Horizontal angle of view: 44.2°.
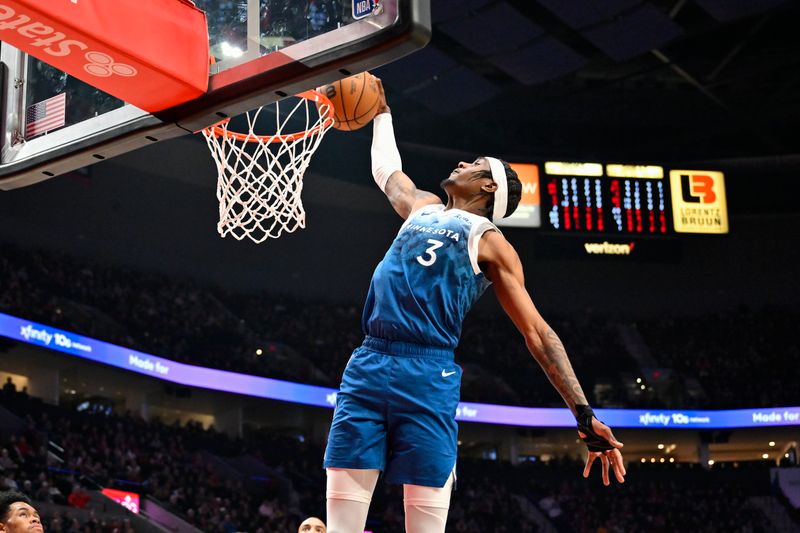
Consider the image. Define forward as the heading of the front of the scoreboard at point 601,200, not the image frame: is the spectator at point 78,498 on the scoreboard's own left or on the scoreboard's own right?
on the scoreboard's own right

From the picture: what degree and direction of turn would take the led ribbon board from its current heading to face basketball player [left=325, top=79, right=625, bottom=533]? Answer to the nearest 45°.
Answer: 0° — it already faces them

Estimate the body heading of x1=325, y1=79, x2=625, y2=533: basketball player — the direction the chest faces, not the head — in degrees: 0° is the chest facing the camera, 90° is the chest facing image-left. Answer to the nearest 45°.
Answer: approximately 45°

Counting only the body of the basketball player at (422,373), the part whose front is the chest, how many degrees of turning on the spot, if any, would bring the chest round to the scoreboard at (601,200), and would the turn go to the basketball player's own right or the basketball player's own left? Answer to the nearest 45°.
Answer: approximately 135° to the basketball player's own right

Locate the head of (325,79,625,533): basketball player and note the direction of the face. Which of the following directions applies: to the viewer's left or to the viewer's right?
to the viewer's left

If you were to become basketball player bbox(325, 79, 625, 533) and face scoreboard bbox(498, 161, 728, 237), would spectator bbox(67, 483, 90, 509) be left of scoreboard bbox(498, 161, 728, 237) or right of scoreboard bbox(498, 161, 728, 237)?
left

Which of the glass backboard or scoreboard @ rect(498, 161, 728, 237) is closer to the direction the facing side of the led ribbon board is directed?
the glass backboard

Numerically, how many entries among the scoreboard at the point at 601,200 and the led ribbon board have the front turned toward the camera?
2

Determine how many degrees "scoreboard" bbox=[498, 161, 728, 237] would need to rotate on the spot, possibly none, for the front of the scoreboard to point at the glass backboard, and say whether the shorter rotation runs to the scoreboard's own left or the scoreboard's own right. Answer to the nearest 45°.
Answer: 0° — it already faces it

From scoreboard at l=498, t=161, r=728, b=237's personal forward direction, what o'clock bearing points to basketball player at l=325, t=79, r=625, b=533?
The basketball player is roughly at 12 o'clock from the scoreboard.
